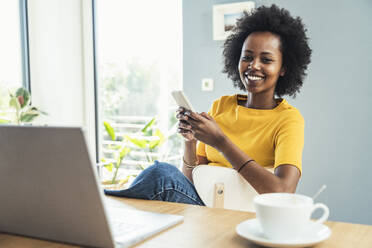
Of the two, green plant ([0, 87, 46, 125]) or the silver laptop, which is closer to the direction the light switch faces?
the silver laptop

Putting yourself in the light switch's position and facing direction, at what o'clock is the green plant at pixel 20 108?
The green plant is roughly at 3 o'clock from the light switch.

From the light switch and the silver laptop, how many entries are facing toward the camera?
1

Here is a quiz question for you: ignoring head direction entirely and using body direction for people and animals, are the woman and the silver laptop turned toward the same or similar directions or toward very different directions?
very different directions

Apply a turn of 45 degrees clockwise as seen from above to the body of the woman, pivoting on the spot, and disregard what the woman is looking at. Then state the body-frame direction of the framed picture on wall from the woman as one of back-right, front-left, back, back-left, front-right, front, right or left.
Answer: right

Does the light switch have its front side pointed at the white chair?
yes

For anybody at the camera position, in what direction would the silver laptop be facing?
facing away from the viewer and to the right of the viewer

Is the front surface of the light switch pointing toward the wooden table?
yes

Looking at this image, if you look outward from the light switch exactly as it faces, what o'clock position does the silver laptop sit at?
The silver laptop is roughly at 12 o'clock from the light switch.
